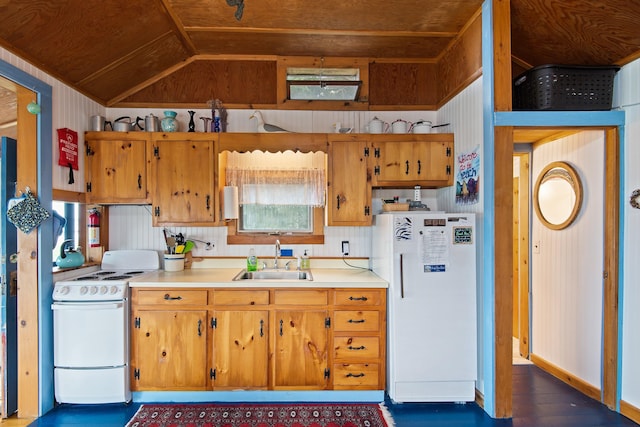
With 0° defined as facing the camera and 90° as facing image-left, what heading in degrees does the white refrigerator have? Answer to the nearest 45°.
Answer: approximately 0°

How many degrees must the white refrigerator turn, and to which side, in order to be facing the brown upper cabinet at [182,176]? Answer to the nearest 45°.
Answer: approximately 90° to its right

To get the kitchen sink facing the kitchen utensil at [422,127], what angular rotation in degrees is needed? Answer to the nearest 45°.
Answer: approximately 90° to its left

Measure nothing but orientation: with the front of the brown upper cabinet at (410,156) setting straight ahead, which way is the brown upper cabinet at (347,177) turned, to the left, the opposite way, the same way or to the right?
the same way

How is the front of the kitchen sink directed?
toward the camera

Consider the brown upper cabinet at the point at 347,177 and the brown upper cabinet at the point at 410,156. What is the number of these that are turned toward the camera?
2

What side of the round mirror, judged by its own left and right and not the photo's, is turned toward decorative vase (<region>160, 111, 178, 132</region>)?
front

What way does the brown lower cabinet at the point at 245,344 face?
toward the camera

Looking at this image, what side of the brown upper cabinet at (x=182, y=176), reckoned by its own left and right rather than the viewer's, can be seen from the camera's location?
front

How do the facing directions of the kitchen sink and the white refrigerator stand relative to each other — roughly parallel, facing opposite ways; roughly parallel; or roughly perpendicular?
roughly parallel

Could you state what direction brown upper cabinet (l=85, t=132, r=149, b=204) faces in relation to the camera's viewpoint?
facing the viewer

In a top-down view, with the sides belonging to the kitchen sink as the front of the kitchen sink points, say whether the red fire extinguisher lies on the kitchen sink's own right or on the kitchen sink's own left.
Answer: on the kitchen sink's own right

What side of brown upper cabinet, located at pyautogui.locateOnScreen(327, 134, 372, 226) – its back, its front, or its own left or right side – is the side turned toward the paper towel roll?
right
